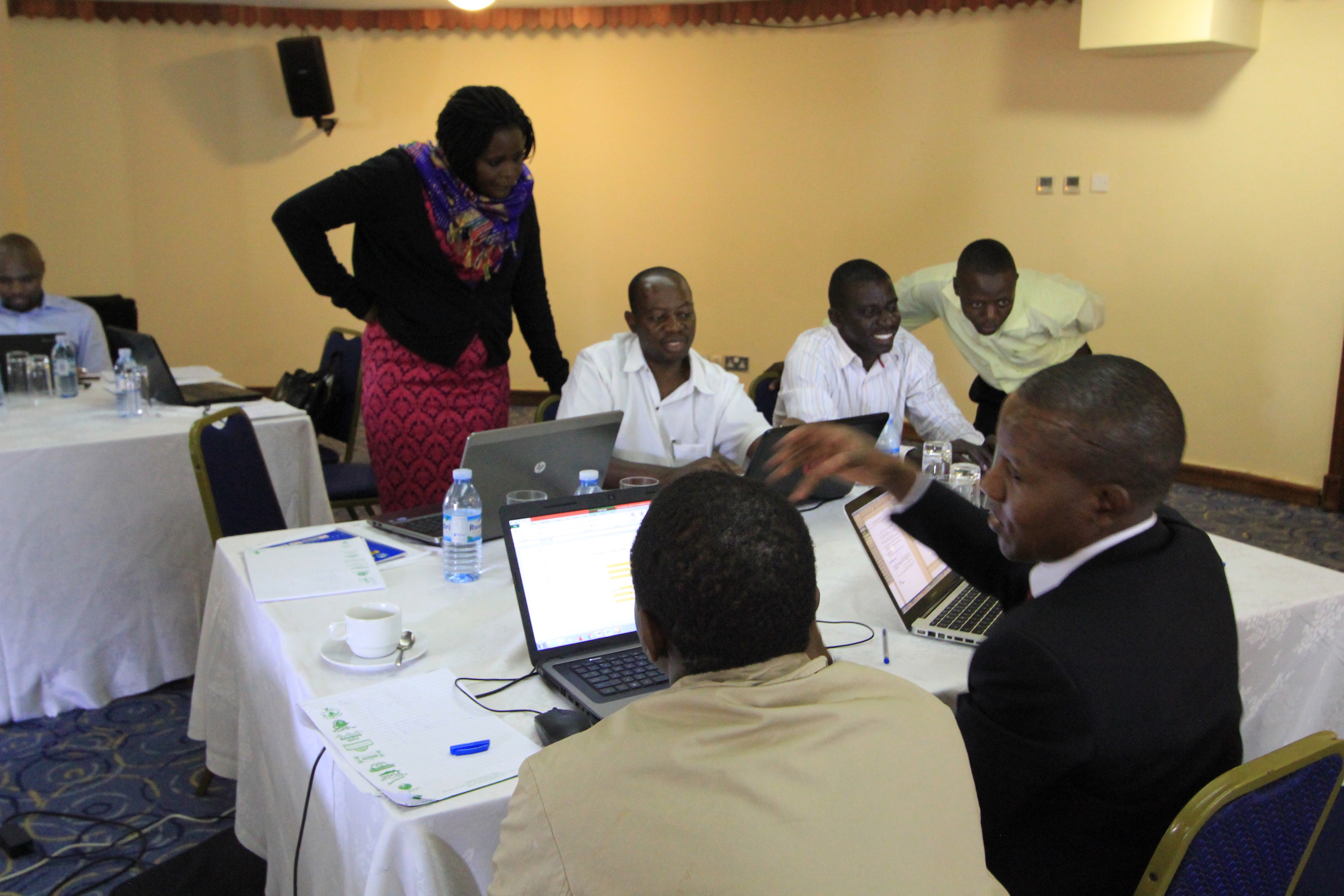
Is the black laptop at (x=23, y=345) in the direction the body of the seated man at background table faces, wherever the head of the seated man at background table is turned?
yes

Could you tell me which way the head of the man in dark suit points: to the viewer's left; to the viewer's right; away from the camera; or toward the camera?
to the viewer's left

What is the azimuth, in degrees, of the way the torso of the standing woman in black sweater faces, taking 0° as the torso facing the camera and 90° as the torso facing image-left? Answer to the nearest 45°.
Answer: approximately 315°

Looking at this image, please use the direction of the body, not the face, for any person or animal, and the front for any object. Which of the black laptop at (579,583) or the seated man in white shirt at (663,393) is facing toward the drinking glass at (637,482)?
the seated man in white shirt

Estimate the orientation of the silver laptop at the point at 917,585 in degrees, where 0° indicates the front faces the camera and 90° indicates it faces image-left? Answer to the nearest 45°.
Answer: approximately 315°

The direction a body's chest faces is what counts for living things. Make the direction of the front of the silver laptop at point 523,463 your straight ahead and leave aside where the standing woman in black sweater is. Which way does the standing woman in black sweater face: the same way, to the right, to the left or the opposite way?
the opposite way

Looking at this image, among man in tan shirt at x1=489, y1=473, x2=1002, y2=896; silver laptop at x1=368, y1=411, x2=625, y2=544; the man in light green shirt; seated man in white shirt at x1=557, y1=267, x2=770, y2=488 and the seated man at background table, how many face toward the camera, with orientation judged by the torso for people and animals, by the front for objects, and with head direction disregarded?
3

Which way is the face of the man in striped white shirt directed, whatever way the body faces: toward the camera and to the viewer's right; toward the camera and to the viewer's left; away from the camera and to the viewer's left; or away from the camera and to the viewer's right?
toward the camera and to the viewer's right

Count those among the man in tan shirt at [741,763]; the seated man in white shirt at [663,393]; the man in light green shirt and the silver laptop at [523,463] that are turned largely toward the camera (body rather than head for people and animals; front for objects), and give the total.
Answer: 2
